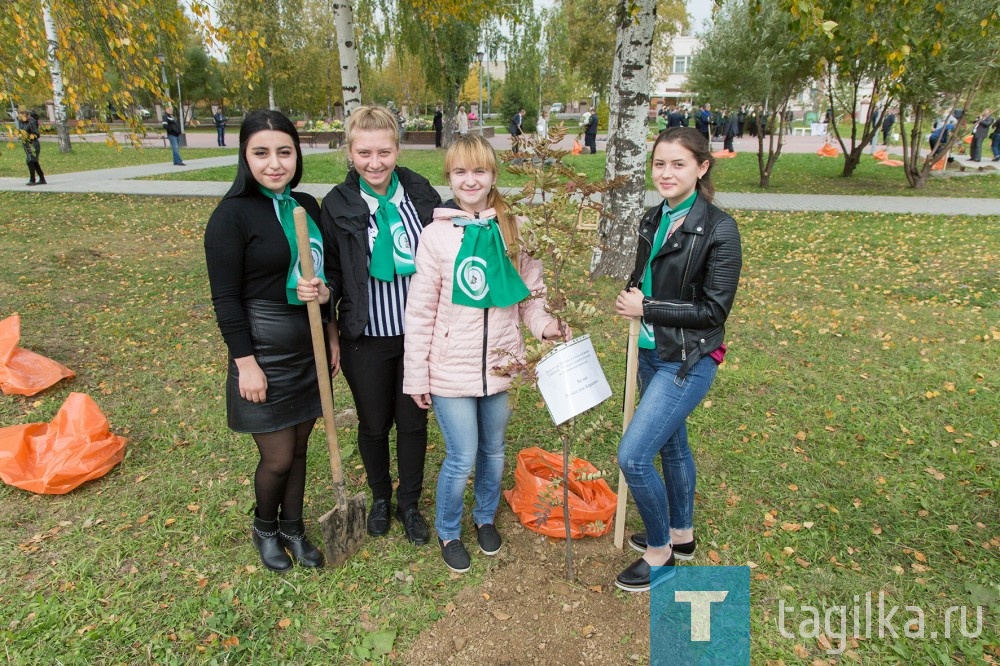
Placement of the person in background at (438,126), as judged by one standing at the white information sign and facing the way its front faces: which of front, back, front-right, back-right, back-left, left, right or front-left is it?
back

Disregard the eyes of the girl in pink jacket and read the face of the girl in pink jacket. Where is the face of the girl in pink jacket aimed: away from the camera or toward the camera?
toward the camera

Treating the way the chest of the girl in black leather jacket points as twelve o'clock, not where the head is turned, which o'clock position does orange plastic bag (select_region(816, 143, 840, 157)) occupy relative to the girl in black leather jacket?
The orange plastic bag is roughly at 5 o'clock from the girl in black leather jacket.

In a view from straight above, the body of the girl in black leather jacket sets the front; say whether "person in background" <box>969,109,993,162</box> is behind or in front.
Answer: behind

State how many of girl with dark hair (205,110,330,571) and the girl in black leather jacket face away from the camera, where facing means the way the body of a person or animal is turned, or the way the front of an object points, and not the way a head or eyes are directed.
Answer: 0

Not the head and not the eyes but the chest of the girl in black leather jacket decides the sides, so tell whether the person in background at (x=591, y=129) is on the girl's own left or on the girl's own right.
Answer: on the girl's own right

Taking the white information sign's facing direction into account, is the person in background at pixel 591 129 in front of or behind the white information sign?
behind

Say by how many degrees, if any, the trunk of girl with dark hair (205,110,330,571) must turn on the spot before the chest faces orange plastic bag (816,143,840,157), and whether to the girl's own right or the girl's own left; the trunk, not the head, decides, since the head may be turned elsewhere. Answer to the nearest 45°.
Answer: approximately 90° to the girl's own left

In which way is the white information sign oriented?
toward the camera

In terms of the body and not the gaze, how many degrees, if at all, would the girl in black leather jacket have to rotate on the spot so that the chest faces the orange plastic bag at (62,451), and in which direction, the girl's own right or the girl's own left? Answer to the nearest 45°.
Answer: approximately 45° to the girl's own right

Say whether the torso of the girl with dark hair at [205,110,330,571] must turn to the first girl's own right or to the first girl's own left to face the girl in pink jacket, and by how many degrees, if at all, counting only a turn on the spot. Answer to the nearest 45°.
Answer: approximately 45° to the first girl's own left
